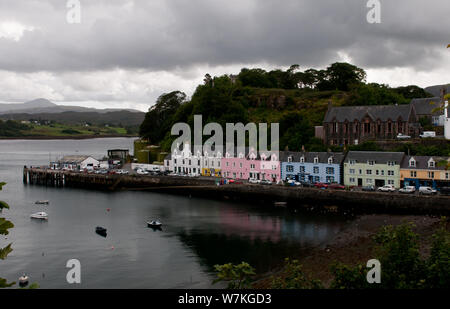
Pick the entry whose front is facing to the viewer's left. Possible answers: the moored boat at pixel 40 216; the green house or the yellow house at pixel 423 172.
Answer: the moored boat

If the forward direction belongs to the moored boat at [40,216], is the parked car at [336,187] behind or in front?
behind

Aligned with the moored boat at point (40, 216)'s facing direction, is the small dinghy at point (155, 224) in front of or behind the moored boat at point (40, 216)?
behind

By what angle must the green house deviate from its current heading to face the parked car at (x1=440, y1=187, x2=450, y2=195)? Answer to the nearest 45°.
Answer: approximately 45° to its left

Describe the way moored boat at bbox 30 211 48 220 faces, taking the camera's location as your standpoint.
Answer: facing to the left of the viewer

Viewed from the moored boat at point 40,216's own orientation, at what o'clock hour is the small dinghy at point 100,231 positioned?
The small dinghy is roughly at 8 o'clock from the moored boat.

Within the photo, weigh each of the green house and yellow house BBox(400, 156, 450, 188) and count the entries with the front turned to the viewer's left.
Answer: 0

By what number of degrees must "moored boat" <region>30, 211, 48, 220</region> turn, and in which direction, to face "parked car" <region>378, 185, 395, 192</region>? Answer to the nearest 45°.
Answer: approximately 180°

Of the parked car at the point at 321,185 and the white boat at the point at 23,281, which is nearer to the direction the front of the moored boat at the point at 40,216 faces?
the white boat

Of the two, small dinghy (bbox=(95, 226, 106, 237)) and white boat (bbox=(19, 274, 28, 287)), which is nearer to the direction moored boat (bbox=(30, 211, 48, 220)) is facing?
the white boat

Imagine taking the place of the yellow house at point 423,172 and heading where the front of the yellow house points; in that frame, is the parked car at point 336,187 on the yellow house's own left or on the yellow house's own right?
on the yellow house's own right

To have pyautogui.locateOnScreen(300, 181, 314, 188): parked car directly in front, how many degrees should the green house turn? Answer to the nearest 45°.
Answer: approximately 90° to its right

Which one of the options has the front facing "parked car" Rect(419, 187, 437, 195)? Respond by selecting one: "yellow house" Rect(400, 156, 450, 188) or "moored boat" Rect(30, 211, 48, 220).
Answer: the yellow house

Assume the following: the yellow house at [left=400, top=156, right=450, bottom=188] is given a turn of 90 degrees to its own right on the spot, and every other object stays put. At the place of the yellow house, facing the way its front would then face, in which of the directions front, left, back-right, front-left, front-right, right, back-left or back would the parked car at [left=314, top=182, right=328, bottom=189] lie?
front

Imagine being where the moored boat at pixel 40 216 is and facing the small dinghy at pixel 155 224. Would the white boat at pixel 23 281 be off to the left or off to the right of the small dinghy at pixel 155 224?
right
